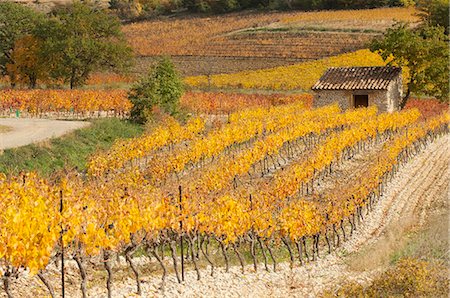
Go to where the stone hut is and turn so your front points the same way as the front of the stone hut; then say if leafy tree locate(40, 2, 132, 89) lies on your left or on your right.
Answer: on your right

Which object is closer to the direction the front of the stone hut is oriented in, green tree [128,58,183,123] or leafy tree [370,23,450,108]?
the green tree

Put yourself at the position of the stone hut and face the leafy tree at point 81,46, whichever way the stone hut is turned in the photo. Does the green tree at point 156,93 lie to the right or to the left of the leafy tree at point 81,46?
left

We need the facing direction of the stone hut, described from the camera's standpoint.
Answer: facing the viewer

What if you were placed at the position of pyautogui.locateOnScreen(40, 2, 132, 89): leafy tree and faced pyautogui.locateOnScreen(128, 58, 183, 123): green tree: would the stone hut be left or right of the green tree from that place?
left

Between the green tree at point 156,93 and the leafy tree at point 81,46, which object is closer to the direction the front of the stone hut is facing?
the green tree

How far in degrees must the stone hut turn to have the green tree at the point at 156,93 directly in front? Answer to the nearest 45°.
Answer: approximately 45° to its right

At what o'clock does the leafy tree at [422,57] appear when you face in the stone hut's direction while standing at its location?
The leafy tree is roughly at 8 o'clock from the stone hut.
